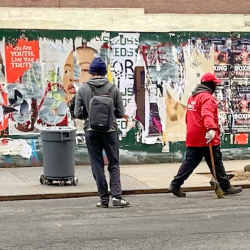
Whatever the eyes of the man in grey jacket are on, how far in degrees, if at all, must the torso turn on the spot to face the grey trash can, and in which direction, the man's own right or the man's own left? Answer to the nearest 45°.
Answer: approximately 45° to the man's own left

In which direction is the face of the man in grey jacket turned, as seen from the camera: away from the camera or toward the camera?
away from the camera

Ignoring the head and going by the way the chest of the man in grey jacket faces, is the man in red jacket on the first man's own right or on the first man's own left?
on the first man's own right

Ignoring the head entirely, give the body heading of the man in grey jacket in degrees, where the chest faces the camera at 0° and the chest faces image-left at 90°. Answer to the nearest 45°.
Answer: approximately 180°

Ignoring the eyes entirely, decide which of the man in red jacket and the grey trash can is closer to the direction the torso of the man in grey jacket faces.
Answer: the grey trash can
